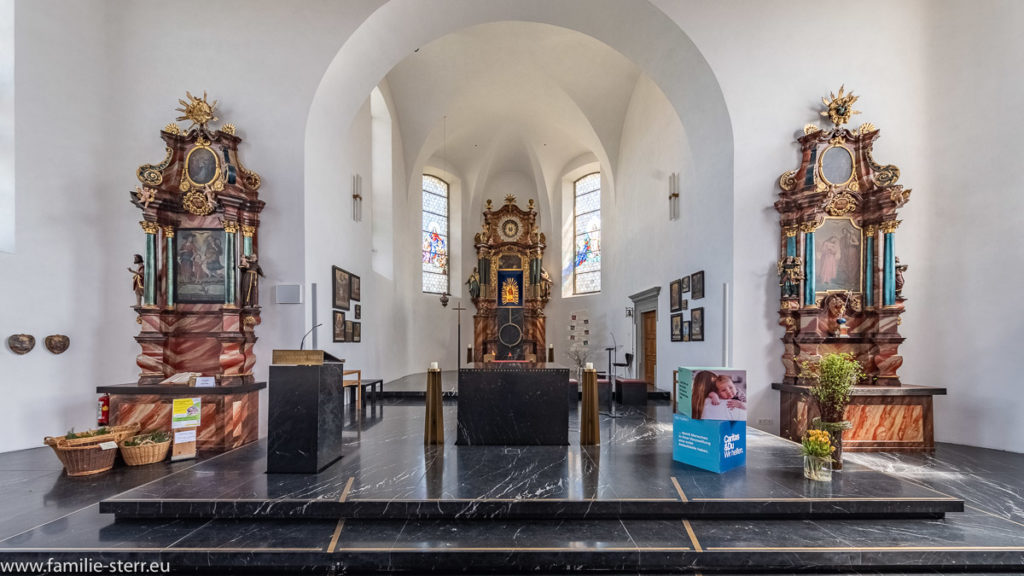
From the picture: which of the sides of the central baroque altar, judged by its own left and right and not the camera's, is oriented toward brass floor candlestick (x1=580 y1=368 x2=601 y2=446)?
front

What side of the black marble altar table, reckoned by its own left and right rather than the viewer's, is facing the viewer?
front

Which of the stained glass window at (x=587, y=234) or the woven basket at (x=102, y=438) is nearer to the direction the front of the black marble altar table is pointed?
the woven basket

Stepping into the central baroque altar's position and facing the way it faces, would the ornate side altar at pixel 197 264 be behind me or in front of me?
in front

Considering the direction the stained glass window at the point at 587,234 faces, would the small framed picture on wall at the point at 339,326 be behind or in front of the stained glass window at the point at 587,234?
in front

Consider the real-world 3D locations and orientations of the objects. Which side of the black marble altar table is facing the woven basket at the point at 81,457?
right

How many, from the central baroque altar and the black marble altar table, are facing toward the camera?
2

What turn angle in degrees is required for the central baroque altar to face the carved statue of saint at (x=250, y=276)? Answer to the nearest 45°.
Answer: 0° — it already faces it

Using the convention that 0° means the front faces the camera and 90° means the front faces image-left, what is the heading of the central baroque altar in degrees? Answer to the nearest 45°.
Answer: approximately 0°
